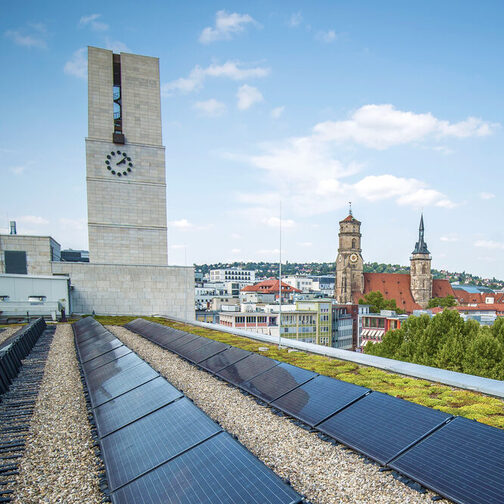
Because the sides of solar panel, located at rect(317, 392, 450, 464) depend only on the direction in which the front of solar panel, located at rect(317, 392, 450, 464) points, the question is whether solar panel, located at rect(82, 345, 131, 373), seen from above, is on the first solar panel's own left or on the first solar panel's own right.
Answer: on the first solar panel's own right

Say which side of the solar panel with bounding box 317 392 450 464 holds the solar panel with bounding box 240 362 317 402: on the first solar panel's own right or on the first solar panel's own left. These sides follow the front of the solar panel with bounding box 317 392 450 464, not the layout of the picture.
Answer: on the first solar panel's own right

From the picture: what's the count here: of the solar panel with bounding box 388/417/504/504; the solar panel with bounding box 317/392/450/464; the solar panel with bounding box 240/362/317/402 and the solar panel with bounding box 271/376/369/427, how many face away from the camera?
0

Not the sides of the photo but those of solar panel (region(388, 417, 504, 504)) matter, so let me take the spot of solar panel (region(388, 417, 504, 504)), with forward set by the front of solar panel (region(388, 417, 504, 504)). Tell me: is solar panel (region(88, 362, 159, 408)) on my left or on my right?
on my right

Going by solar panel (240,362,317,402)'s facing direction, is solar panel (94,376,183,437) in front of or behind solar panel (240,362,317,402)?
in front

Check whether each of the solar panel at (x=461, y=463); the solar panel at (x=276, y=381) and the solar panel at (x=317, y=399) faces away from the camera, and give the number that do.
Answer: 0

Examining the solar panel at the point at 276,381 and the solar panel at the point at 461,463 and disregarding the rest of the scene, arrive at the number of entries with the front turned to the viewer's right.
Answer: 0

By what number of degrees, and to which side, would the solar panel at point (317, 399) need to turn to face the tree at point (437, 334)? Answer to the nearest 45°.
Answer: approximately 135° to its right

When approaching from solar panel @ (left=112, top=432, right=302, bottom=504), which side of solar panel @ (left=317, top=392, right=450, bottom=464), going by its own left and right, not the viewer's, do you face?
front

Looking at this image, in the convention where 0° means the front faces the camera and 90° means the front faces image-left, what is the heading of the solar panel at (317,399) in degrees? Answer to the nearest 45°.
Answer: approximately 45°

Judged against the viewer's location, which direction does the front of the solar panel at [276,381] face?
facing the viewer and to the left of the viewer

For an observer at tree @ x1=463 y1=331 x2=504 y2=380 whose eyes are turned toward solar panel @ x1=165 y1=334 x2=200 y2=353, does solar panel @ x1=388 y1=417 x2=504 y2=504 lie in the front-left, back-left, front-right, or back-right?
front-left

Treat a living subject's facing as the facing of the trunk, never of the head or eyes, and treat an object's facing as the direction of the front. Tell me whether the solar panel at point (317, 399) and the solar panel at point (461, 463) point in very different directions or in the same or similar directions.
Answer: same or similar directions
